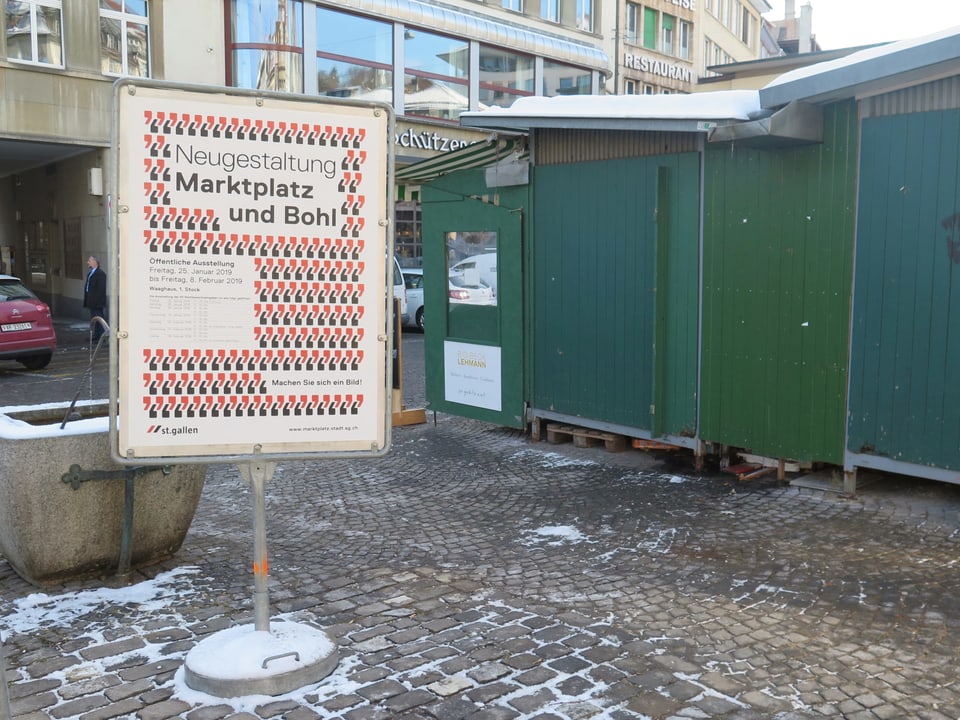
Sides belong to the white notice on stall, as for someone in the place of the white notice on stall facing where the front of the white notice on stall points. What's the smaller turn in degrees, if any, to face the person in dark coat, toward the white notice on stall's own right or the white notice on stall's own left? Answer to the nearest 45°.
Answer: approximately 90° to the white notice on stall's own right

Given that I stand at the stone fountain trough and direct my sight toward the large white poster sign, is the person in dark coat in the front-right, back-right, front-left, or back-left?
back-left

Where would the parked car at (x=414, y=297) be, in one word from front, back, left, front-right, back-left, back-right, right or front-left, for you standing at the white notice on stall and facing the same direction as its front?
back-right

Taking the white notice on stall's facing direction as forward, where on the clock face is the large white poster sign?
The large white poster sign is roughly at 11 o'clock from the white notice on stall.

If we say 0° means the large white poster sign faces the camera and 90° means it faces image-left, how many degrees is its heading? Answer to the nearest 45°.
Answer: approximately 0°

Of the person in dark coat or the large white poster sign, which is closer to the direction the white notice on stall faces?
the large white poster sign

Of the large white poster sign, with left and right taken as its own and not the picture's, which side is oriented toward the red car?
back

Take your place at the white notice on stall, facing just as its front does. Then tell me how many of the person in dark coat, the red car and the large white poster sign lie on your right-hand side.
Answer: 2

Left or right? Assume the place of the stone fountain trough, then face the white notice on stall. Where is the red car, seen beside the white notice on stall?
left

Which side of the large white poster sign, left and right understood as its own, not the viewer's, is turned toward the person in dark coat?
back

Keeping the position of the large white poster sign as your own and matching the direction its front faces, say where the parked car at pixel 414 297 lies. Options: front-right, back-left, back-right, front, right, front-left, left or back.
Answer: back

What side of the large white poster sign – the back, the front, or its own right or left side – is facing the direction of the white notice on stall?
back
